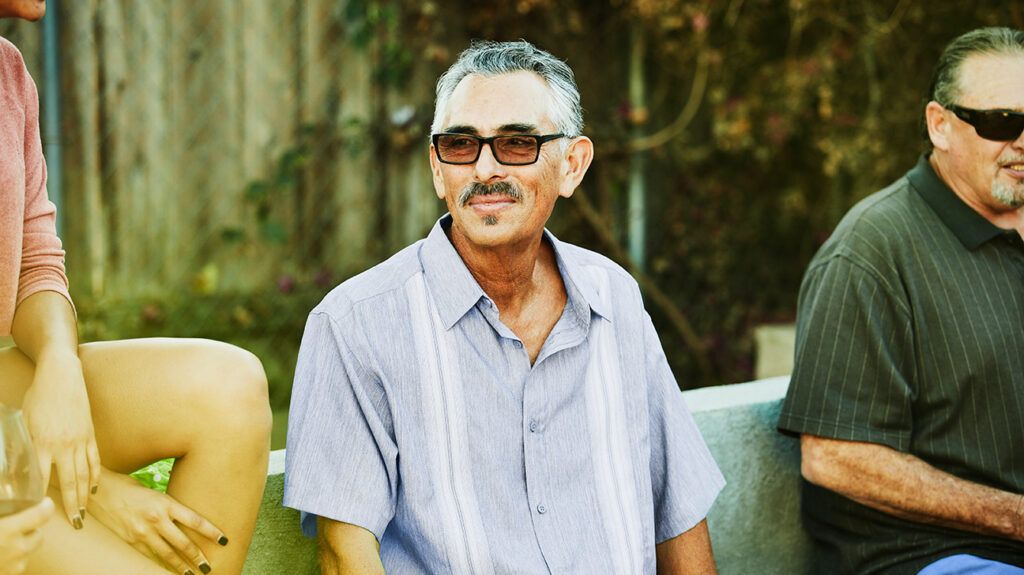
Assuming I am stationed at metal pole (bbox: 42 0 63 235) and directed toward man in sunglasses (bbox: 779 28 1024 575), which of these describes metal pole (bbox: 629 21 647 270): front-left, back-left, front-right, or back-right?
front-left

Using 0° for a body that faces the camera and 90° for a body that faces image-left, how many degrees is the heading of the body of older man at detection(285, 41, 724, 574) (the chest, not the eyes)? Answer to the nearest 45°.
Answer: approximately 0°

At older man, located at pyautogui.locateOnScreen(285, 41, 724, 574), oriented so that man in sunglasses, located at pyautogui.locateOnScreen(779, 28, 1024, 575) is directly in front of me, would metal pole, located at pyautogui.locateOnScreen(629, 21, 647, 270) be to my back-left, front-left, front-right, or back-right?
front-left

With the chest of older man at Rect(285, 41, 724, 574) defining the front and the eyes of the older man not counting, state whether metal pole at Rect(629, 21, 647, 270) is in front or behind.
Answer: behind

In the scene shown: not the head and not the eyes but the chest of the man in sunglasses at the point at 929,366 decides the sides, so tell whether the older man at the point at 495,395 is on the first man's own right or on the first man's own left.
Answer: on the first man's own right

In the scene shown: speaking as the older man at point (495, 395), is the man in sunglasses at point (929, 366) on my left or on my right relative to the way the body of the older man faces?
on my left
